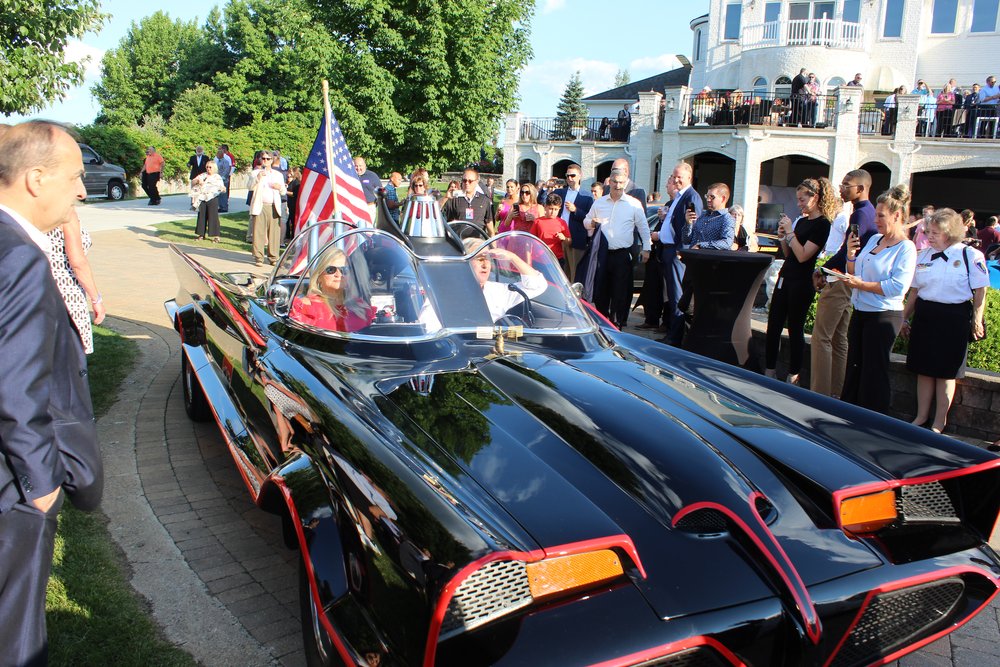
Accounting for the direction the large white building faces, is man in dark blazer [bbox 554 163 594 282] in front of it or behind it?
in front

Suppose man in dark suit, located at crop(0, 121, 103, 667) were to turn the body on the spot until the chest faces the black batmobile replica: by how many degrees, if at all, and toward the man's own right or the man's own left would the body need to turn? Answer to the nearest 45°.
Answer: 0° — they already face it

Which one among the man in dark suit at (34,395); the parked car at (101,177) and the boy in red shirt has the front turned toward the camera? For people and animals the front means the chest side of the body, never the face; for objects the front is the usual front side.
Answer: the boy in red shirt

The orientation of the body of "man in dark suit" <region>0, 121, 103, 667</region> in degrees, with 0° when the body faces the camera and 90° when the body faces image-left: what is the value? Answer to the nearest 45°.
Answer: approximately 270°

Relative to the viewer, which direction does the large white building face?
toward the camera

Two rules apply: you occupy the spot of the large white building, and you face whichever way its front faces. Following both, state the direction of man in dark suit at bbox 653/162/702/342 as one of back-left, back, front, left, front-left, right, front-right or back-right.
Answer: front

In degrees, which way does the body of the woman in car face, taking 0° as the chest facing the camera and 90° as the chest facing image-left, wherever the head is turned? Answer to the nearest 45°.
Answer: approximately 315°

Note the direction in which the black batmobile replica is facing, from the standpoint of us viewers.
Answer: facing the viewer and to the right of the viewer

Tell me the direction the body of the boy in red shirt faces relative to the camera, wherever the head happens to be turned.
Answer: toward the camera

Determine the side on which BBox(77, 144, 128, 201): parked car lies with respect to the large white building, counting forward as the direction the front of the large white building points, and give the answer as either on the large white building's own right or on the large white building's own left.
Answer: on the large white building's own right

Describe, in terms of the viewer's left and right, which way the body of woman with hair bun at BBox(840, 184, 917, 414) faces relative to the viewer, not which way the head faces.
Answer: facing the viewer and to the left of the viewer

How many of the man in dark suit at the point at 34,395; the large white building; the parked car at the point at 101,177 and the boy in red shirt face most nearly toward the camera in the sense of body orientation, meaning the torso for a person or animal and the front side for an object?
2

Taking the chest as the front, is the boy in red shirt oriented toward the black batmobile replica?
yes

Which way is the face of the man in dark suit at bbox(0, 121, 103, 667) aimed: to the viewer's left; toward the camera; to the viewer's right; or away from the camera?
to the viewer's right
